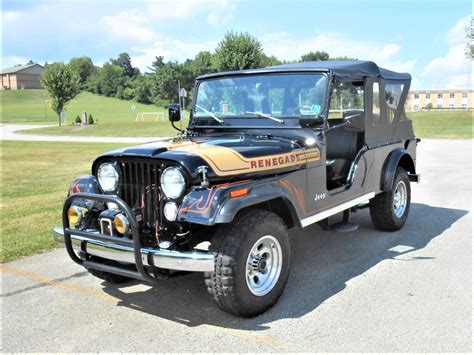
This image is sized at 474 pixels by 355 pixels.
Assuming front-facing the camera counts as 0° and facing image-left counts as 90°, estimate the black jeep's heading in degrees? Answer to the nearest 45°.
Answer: approximately 45°

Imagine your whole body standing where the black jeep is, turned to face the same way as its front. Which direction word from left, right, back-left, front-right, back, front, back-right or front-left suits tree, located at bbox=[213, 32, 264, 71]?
back-right

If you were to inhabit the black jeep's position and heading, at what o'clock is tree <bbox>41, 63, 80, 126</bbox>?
The tree is roughly at 4 o'clock from the black jeep.
